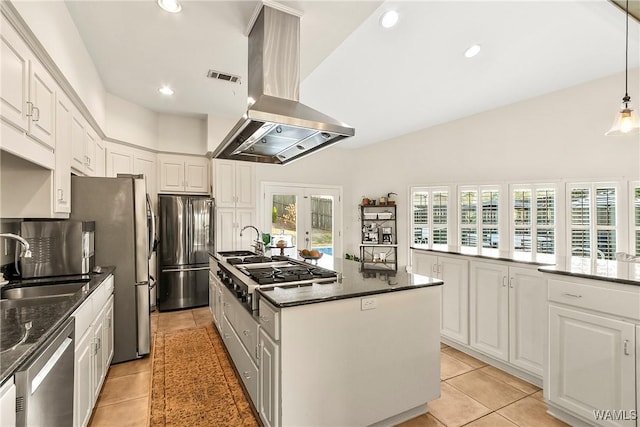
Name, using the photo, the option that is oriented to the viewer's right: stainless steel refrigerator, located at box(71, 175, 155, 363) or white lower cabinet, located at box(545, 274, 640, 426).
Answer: the stainless steel refrigerator

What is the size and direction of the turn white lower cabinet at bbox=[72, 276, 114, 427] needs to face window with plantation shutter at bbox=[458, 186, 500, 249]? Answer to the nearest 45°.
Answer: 0° — it already faces it

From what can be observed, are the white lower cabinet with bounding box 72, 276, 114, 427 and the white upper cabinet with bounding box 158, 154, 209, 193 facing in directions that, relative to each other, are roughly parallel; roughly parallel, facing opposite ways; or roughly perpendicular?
roughly perpendicular

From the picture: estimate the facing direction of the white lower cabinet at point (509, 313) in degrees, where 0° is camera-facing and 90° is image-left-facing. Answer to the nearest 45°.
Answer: approximately 45°

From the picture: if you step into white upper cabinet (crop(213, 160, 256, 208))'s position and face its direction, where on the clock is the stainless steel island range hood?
The stainless steel island range hood is roughly at 12 o'clock from the white upper cabinet.

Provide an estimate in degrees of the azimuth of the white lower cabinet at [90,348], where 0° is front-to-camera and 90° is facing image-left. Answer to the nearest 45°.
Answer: approximately 270°

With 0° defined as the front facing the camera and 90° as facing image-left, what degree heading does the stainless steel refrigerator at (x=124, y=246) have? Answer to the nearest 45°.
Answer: approximately 270°

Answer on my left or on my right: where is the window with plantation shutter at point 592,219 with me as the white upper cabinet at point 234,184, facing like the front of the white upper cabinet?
on my left
